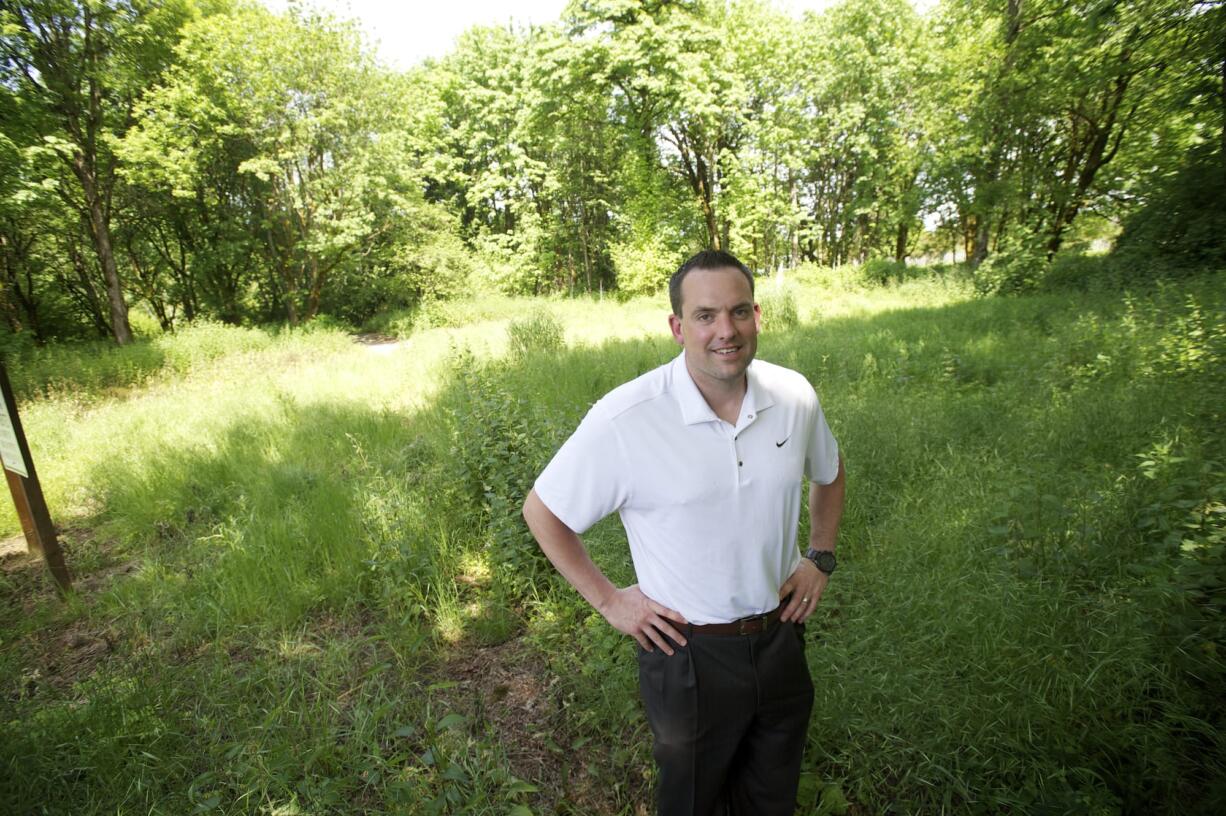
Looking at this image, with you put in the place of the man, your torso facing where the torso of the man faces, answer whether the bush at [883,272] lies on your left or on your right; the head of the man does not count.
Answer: on your left

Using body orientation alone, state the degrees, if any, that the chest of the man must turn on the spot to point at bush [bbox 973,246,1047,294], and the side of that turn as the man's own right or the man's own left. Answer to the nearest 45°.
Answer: approximately 90° to the man's own left

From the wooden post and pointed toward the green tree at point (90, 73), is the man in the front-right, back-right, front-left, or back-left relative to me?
back-right

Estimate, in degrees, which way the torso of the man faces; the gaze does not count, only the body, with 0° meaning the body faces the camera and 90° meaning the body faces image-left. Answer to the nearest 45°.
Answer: approximately 315°

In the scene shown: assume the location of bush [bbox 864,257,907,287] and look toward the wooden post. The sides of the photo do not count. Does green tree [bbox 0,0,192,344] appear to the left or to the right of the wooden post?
right

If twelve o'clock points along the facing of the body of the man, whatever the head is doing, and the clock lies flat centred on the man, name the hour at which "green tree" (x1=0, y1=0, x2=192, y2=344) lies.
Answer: The green tree is roughly at 6 o'clock from the man.
